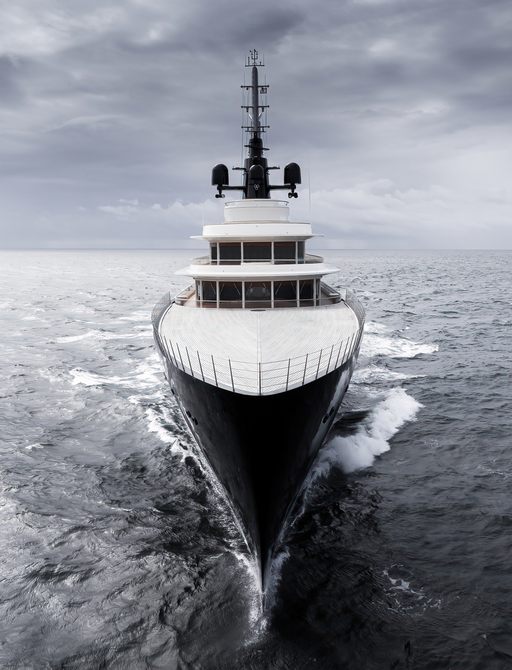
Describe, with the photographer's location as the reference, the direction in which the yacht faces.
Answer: facing the viewer
